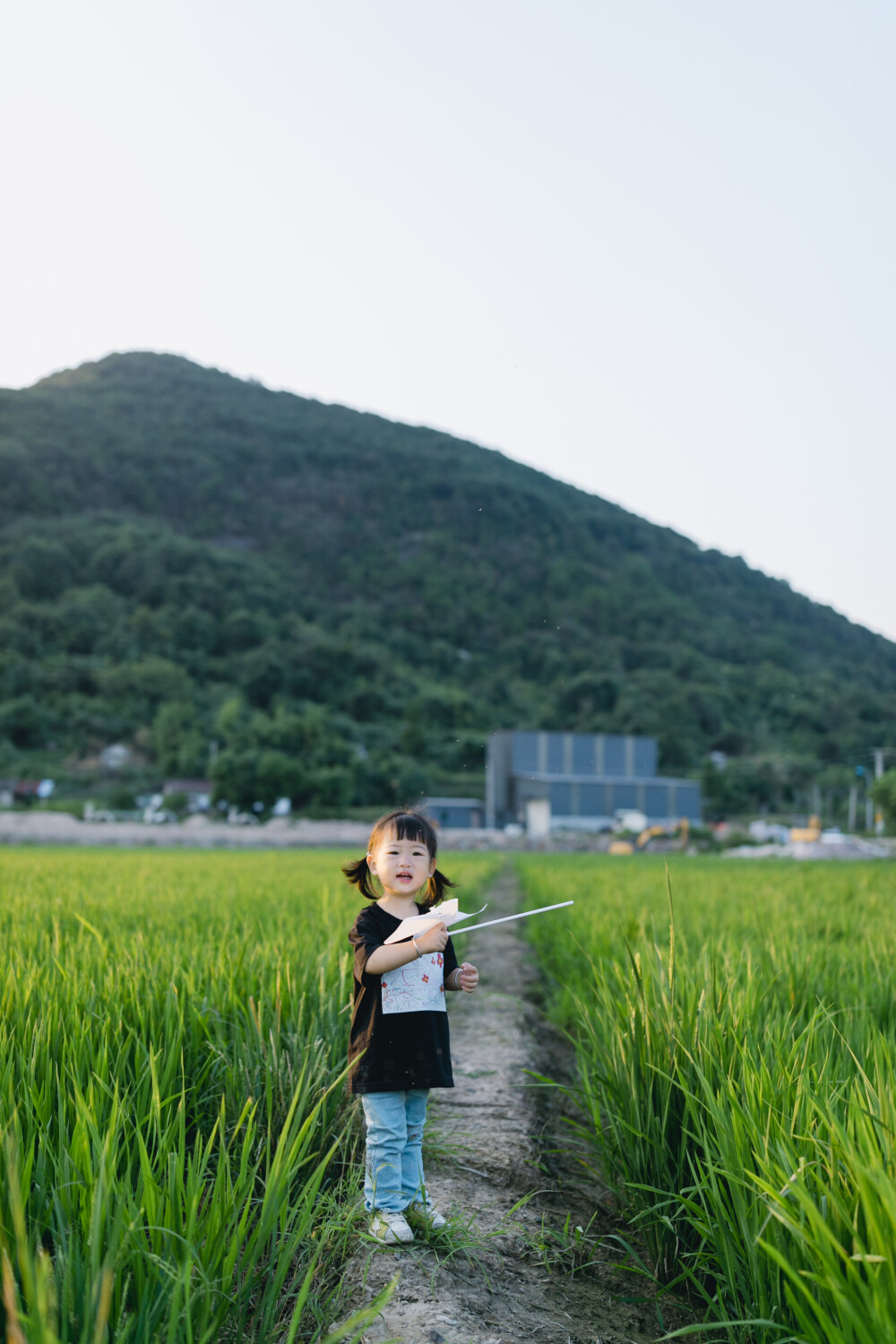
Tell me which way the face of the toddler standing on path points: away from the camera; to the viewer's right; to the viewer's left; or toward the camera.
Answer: toward the camera

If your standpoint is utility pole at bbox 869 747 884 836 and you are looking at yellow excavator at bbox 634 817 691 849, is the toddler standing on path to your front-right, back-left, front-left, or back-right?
front-left

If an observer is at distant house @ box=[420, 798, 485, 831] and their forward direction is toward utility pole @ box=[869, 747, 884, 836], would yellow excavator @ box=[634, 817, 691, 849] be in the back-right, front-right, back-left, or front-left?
front-right

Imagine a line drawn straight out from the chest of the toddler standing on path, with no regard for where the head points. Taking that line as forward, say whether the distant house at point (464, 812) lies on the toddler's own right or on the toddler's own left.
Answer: on the toddler's own left

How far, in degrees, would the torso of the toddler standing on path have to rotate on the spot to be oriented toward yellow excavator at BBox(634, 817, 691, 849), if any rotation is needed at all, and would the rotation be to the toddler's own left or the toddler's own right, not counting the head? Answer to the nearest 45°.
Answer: approximately 135° to the toddler's own left

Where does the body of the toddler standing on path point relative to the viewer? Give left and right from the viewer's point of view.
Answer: facing the viewer and to the right of the viewer

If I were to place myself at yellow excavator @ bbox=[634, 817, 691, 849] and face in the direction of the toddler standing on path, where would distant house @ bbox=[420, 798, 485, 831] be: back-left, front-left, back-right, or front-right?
back-right
